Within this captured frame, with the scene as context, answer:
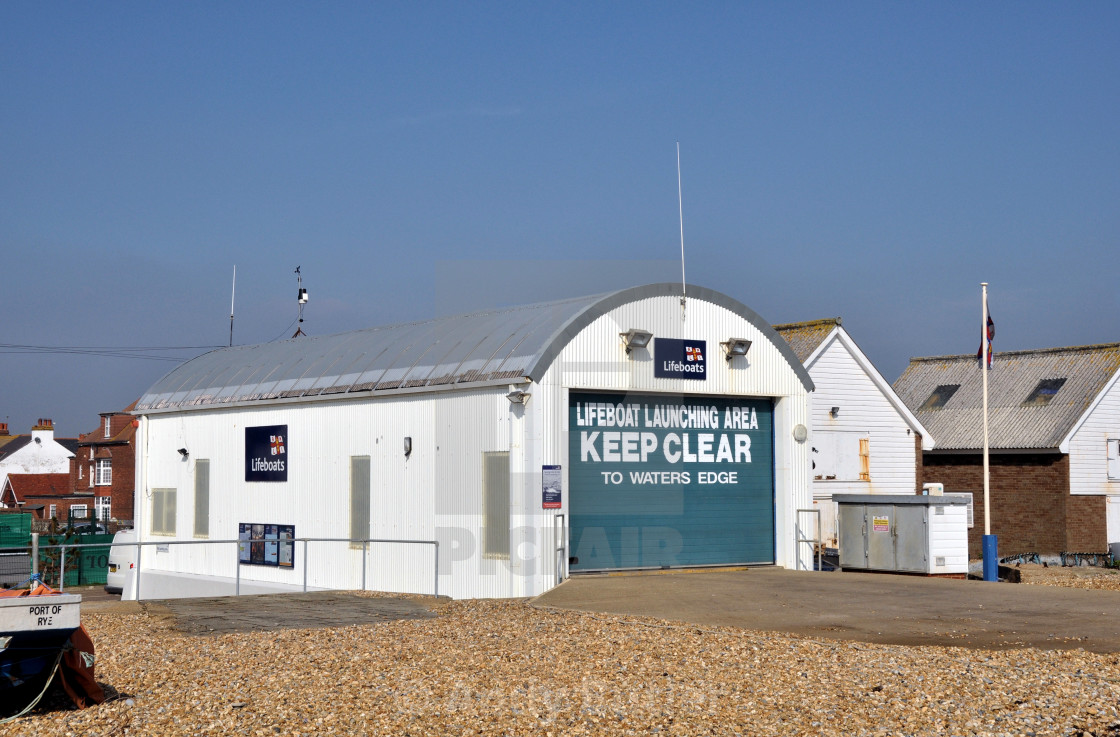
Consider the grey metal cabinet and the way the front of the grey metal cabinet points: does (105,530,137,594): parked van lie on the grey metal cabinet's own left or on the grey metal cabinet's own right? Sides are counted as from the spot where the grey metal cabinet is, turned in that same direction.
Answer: on the grey metal cabinet's own right

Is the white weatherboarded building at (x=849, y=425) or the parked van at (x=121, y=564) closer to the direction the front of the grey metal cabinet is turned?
the parked van

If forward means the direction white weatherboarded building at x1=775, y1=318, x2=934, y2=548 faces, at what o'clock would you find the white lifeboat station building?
The white lifeboat station building is roughly at 2 o'clock from the white weatherboarded building.

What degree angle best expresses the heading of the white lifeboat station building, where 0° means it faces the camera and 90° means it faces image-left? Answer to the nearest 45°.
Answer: approximately 315°

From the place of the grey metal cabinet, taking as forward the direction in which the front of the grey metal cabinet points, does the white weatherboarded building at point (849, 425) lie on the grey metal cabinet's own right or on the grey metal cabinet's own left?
on the grey metal cabinet's own right

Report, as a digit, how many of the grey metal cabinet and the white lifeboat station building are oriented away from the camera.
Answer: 0

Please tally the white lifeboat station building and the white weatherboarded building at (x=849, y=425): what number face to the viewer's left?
0
